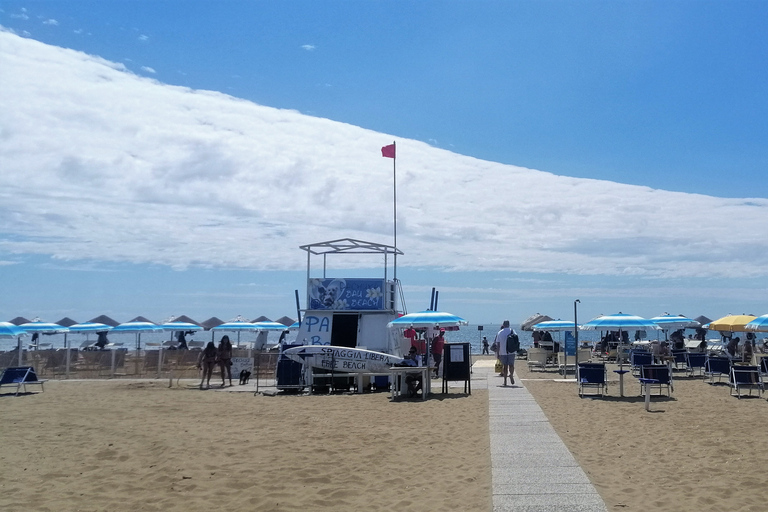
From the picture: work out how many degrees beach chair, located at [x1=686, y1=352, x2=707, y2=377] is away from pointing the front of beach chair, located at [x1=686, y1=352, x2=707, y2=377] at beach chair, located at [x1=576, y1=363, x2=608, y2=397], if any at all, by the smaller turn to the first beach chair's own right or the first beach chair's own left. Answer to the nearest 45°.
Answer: approximately 180°

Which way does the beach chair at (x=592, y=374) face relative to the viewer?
away from the camera

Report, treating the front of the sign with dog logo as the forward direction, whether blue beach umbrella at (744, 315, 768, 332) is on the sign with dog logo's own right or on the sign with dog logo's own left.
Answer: on the sign with dog logo's own left

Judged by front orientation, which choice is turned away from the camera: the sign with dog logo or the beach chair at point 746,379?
the beach chair

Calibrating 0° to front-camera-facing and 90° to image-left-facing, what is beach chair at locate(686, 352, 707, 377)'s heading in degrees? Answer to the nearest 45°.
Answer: approximately 180°

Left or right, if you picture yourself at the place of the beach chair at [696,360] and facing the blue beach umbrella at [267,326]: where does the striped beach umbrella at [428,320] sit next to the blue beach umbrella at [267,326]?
left

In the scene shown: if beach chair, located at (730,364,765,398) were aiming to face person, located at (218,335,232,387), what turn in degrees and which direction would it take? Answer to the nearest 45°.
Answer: approximately 90° to its left

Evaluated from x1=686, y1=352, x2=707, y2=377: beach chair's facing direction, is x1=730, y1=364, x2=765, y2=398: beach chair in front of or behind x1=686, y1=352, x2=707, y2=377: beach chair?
behind

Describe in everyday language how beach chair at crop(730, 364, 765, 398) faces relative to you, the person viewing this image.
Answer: facing away from the viewer

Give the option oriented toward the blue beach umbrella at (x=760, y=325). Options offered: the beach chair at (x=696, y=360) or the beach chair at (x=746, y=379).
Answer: the beach chair at (x=746, y=379)
